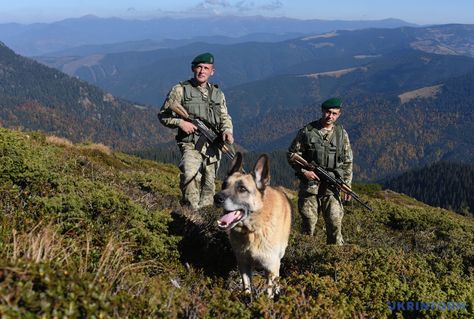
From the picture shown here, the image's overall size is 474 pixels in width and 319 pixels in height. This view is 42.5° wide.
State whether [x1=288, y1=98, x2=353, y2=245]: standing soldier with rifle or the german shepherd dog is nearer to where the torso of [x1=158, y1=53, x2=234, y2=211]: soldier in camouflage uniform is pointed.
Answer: the german shepherd dog

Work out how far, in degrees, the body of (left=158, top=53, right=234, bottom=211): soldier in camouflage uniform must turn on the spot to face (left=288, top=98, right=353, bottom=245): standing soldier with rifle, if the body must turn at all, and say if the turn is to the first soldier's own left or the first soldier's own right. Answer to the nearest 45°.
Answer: approximately 90° to the first soldier's own left

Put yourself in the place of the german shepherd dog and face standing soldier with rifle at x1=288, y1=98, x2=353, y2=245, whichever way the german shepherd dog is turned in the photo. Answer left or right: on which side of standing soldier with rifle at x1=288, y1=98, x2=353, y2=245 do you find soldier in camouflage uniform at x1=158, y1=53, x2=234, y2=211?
left

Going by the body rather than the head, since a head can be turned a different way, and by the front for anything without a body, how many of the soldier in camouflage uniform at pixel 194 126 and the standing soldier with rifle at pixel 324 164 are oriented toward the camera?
2

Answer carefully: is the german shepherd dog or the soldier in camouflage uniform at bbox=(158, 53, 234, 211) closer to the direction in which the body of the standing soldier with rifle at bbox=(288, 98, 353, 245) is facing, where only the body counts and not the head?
the german shepherd dog

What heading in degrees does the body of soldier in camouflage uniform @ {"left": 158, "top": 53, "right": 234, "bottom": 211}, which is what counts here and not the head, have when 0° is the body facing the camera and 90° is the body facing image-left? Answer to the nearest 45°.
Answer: approximately 0°

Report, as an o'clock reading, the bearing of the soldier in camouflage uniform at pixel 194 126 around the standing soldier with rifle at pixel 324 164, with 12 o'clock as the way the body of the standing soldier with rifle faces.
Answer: The soldier in camouflage uniform is roughly at 3 o'clock from the standing soldier with rifle.

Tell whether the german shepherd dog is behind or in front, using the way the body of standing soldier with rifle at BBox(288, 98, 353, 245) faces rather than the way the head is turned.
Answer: in front
